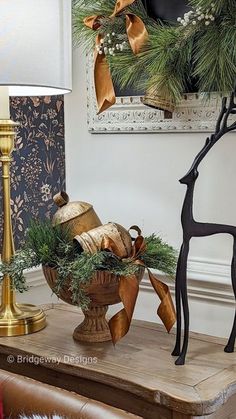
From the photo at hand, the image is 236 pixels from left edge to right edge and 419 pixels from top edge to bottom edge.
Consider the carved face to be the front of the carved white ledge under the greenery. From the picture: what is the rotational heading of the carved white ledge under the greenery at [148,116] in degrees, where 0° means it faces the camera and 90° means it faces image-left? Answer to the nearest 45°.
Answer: approximately 0°

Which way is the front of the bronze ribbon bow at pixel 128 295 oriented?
toward the camera

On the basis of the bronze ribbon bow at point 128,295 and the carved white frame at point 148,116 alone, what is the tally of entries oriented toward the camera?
2
